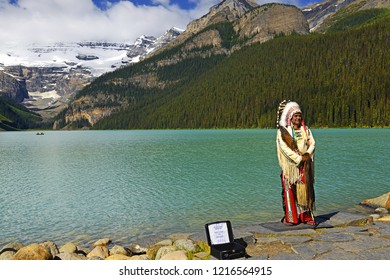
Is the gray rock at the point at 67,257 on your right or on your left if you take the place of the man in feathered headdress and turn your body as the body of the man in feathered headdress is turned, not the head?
on your right

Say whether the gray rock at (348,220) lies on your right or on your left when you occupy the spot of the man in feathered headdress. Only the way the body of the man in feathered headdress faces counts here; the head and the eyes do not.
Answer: on your left

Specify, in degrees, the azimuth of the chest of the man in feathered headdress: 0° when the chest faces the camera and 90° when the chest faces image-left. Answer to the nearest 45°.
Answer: approximately 315°

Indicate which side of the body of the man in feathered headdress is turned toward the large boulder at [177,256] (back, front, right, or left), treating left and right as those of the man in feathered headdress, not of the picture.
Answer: right

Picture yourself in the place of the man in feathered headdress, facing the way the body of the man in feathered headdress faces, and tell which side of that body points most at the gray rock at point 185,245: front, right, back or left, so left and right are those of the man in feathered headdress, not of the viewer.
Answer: right

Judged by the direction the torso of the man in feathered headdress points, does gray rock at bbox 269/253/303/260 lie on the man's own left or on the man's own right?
on the man's own right

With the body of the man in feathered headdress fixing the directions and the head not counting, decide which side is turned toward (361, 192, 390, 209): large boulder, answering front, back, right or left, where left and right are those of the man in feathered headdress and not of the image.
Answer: left

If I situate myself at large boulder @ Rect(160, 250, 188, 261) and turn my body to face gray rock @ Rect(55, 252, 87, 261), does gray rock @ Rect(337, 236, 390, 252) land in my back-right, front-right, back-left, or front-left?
back-right
